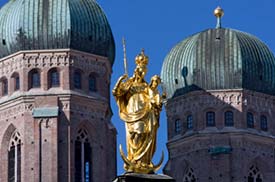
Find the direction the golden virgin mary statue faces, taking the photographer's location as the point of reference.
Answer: facing the viewer
